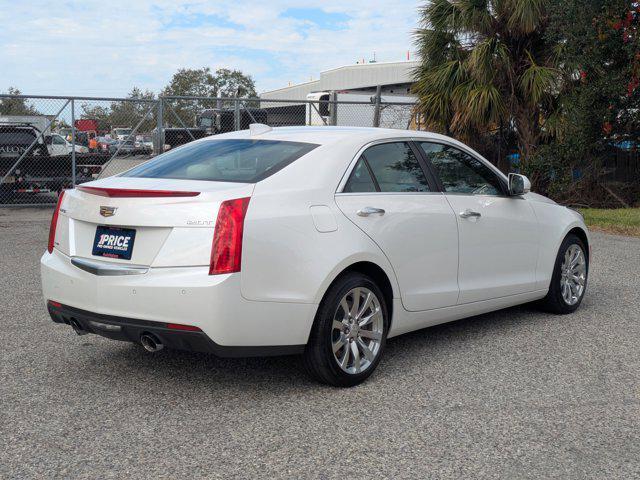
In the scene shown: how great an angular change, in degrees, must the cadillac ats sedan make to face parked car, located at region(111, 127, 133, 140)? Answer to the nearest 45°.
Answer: approximately 45° to its left

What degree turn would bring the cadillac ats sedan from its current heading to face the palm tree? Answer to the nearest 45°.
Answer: approximately 45° to its left

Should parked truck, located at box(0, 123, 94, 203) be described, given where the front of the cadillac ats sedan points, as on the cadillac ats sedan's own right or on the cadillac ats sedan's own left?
on the cadillac ats sedan's own left

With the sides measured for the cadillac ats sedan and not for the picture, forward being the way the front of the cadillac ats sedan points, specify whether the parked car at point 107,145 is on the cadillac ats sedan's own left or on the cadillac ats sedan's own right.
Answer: on the cadillac ats sedan's own left

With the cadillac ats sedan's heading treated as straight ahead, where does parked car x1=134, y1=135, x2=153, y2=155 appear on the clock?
The parked car is roughly at 10 o'clock from the cadillac ats sedan.

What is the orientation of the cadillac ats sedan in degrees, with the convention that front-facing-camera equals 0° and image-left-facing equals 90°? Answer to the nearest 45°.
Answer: approximately 225°

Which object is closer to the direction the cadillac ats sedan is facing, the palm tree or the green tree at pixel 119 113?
the palm tree

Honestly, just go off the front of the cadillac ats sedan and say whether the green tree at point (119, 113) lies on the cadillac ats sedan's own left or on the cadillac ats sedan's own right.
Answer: on the cadillac ats sedan's own left

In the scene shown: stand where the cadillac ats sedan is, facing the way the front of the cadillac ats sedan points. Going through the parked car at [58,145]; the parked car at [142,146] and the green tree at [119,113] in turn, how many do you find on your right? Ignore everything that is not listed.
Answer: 0

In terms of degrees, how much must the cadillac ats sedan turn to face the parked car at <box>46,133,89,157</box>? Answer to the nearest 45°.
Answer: approximately 90° to its left

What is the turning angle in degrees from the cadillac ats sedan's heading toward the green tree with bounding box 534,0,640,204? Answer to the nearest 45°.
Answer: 0° — it already faces it
